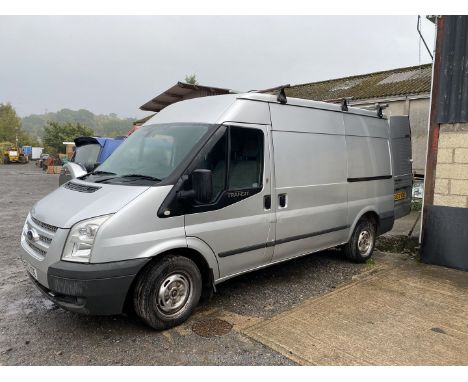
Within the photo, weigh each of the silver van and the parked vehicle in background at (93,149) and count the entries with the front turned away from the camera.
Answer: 0

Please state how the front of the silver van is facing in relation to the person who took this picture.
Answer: facing the viewer and to the left of the viewer

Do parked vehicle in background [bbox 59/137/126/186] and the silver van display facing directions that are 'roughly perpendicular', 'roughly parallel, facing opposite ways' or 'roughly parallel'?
roughly parallel

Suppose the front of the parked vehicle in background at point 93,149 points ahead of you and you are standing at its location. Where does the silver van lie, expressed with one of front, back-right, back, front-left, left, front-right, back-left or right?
front-left

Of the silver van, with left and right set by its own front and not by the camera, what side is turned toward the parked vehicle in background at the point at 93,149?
right
